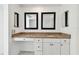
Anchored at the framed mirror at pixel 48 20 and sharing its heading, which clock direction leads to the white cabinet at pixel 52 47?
The white cabinet is roughly at 12 o'clock from the framed mirror.

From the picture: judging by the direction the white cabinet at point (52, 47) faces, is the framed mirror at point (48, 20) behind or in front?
behind

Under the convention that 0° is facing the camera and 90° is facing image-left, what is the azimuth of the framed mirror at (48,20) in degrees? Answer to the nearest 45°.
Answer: approximately 0°

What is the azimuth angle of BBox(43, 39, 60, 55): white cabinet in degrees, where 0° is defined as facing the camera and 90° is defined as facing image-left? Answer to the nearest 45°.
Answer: approximately 0°

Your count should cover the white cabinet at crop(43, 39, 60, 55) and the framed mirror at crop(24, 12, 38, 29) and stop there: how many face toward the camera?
2

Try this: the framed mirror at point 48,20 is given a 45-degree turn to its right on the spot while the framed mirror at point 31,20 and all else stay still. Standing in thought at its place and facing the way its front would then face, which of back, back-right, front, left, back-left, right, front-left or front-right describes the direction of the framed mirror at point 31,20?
front-right

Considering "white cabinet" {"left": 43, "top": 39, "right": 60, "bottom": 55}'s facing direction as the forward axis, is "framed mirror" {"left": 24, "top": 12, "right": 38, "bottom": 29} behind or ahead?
behind

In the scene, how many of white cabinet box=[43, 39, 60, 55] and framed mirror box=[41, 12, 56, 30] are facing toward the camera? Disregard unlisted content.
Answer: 2
